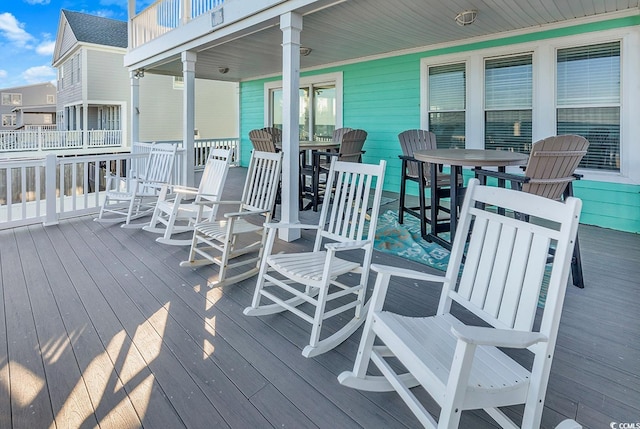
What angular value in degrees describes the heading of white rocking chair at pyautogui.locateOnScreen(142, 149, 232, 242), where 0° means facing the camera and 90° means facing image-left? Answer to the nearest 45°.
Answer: approximately 45°

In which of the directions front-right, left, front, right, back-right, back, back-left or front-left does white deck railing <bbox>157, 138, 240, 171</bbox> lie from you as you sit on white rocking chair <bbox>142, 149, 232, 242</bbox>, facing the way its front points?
back-right

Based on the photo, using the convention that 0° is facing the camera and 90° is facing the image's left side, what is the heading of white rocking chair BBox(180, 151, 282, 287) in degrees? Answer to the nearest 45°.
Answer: approximately 45°

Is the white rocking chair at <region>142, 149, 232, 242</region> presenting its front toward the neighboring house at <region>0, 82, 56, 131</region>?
no

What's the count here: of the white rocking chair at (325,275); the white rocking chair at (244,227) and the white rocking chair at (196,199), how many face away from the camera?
0

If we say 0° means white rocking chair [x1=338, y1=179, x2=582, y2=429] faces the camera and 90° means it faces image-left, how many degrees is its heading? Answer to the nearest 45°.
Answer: approximately 45°

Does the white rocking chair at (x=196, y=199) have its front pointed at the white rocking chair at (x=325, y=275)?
no

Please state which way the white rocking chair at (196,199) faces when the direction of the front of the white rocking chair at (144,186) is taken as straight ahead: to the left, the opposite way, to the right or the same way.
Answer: the same way

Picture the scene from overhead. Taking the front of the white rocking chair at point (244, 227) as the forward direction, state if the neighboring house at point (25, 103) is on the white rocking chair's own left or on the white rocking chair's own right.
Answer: on the white rocking chair's own right

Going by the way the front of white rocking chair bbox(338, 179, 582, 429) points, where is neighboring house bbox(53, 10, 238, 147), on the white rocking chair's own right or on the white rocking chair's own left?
on the white rocking chair's own right

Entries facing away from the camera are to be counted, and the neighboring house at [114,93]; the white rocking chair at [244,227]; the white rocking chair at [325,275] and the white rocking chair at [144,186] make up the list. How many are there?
0
